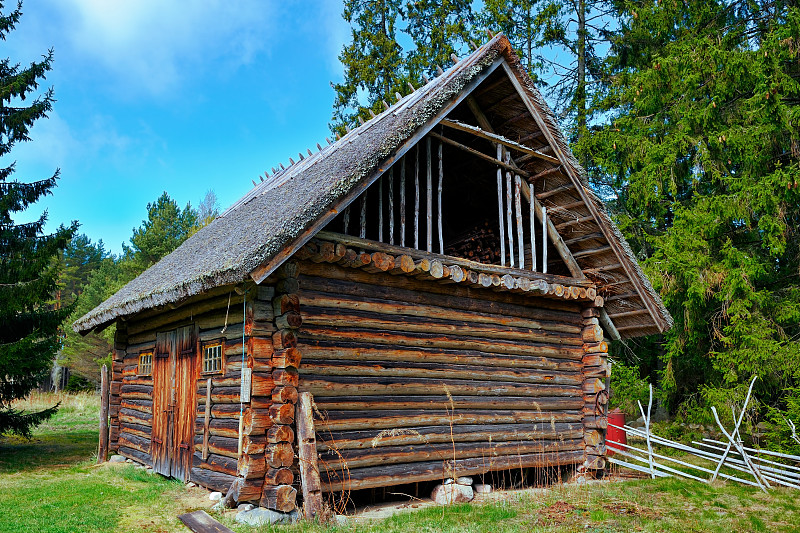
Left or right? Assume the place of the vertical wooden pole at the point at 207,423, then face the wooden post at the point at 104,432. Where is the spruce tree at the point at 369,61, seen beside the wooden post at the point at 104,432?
right

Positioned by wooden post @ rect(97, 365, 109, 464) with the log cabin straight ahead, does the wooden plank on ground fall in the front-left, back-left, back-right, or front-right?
front-right

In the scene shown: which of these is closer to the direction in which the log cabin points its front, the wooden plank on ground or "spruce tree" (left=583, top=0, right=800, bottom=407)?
the wooden plank on ground

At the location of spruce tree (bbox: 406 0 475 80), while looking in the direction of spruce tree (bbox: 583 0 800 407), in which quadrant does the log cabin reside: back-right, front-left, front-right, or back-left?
front-right

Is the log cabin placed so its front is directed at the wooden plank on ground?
yes

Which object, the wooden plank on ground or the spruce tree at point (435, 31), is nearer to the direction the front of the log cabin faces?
the wooden plank on ground

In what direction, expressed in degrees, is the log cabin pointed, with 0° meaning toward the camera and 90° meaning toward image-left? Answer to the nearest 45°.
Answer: approximately 45°
